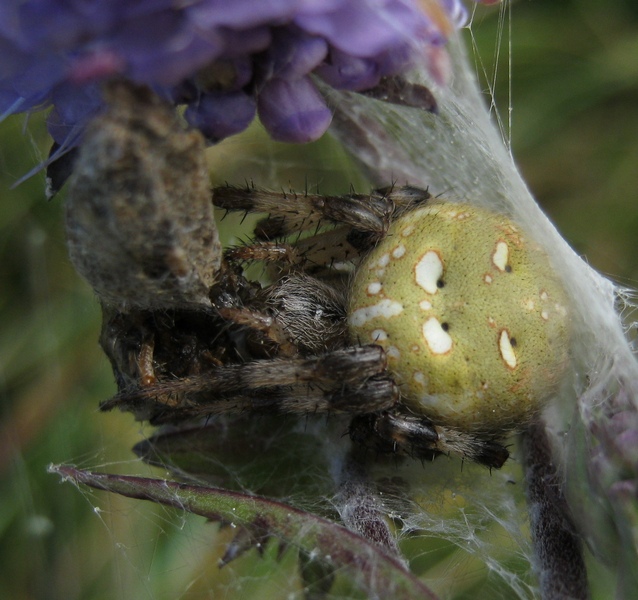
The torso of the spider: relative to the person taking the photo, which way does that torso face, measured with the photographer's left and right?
facing to the left of the viewer
